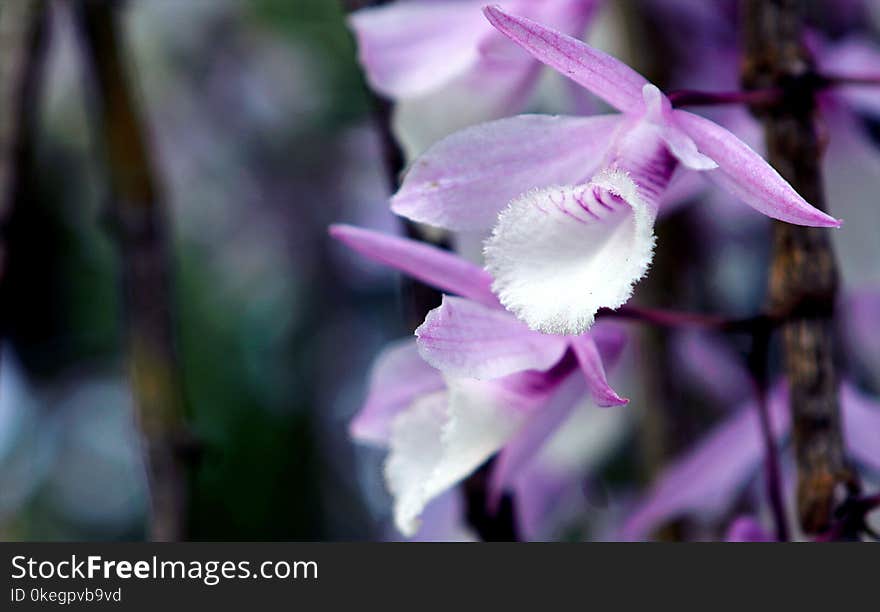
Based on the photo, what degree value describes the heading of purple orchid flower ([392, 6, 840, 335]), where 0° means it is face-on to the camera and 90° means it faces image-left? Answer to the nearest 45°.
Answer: approximately 45°
